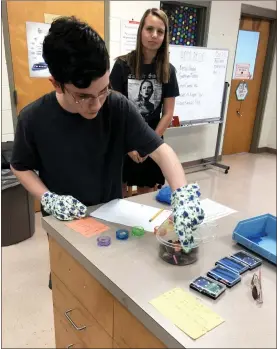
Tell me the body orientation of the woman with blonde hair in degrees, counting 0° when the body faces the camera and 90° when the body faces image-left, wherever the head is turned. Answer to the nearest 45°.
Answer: approximately 0°

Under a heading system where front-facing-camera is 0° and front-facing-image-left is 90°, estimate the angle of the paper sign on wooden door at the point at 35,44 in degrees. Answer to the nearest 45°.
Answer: approximately 0°

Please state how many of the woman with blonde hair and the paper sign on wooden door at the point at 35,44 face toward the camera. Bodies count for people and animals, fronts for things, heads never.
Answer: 2

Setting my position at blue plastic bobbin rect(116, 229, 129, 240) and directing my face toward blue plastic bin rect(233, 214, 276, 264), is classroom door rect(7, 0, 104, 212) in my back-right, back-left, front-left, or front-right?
back-left

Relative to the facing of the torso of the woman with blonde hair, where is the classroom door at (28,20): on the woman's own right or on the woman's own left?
on the woman's own right

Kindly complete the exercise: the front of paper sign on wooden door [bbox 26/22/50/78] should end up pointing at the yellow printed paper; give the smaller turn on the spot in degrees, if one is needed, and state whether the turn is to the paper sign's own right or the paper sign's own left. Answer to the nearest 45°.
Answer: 0° — it already faces it

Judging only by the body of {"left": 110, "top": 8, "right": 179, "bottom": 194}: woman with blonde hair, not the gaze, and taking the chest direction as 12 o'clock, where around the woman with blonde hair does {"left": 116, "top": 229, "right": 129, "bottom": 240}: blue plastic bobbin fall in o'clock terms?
The blue plastic bobbin is roughly at 12 o'clock from the woman with blonde hair.
